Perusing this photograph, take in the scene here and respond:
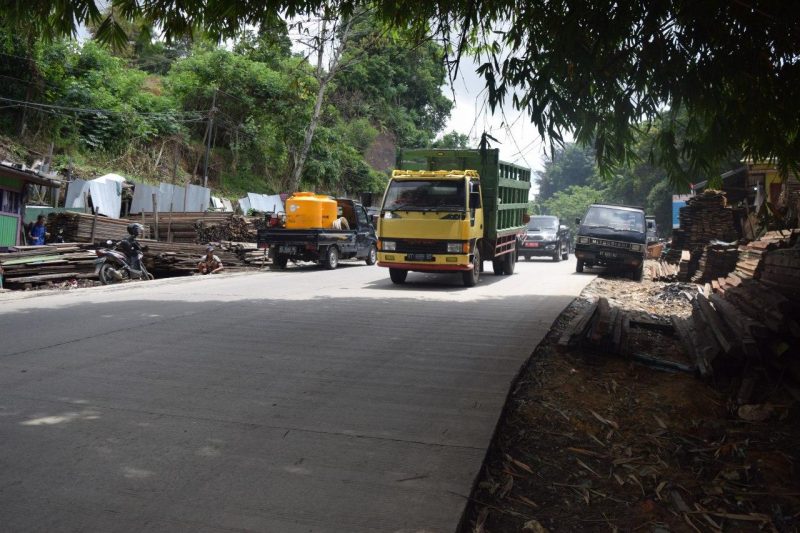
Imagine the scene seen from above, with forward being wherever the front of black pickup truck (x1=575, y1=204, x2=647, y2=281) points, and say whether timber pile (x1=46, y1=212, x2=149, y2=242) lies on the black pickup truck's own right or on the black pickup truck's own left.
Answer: on the black pickup truck's own right

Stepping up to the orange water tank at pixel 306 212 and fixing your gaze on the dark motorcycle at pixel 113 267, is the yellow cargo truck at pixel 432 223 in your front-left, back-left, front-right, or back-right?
front-left

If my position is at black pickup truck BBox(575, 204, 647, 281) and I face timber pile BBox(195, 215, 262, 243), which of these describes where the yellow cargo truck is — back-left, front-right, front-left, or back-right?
front-left

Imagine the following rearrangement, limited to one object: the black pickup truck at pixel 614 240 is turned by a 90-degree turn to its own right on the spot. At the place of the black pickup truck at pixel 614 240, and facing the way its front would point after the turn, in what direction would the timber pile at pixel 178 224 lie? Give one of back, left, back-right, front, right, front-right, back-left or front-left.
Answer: front

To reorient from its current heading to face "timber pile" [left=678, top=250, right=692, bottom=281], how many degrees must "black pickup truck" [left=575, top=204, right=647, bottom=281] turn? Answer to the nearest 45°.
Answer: approximately 45° to its left

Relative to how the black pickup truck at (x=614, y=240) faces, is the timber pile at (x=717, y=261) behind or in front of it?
in front

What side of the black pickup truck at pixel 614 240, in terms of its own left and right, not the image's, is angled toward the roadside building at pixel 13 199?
right

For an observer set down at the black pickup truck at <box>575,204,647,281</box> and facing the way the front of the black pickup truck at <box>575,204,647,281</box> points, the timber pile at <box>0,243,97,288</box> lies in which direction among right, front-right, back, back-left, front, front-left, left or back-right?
front-right

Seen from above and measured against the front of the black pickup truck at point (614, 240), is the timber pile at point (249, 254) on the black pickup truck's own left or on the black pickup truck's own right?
on the black pickup truck's own right

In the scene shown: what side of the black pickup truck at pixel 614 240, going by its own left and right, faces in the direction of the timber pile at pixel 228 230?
right

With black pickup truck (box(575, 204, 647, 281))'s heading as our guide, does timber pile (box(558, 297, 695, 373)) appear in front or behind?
in front

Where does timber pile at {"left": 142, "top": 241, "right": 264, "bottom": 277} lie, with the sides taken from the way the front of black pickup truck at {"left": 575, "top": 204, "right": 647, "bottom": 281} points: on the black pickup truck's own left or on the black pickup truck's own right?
on the black pickup truck's own right

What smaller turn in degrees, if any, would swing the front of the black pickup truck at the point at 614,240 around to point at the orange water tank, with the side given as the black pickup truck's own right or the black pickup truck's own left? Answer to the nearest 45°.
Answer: approximately 90° to the black pickup truck's own right

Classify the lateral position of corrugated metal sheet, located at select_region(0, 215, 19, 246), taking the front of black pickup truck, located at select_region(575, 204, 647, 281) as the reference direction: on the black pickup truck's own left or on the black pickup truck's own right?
on the black pickup truck's own right

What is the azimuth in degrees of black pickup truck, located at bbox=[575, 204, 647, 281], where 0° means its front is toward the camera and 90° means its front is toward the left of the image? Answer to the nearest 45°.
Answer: approximately 0°

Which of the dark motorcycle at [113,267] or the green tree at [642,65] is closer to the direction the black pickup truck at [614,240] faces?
the green tree
